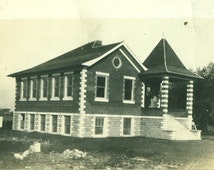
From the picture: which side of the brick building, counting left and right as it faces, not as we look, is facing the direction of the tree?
left

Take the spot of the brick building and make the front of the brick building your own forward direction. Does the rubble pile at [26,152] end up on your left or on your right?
on your right

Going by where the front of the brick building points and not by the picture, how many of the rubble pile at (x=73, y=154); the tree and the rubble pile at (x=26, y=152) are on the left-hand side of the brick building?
1

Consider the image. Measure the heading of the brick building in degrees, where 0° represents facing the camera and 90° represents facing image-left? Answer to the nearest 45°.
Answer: approximately 315°

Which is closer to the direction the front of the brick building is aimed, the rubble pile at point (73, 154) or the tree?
the rubble pile

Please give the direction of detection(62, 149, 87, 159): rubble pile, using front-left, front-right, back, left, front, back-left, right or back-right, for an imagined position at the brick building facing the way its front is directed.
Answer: front-right
